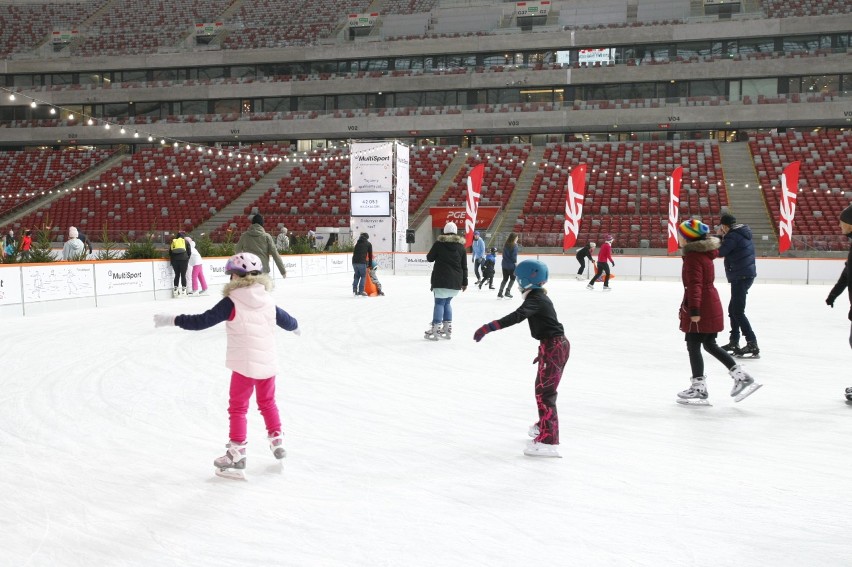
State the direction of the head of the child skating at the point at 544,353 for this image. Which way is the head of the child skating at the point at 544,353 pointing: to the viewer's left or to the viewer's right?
to the viewer's left

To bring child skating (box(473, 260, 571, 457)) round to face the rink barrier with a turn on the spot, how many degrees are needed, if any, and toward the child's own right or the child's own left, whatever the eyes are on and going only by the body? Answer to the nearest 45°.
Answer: approximately 45° to the child's own right

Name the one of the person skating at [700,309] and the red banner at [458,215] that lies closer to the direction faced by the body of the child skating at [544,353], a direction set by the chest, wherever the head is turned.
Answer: the red banner

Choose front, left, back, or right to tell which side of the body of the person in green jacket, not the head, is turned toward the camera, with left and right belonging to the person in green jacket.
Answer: back
